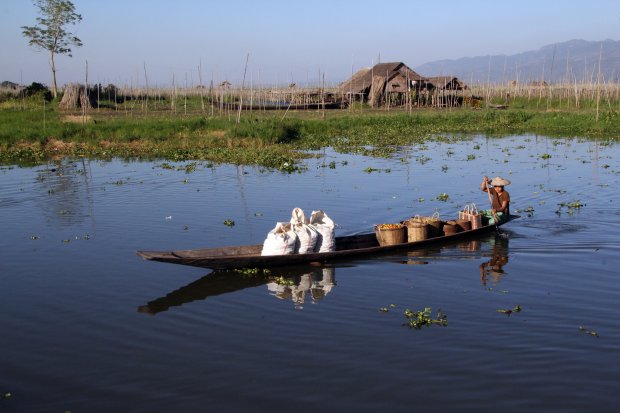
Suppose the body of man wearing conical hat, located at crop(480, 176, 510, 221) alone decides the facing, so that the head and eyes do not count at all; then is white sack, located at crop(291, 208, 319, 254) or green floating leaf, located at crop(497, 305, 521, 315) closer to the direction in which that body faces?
the white sack

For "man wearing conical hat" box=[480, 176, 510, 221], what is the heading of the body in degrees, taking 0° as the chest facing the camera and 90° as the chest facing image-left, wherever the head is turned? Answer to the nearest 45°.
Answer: approximately 45°

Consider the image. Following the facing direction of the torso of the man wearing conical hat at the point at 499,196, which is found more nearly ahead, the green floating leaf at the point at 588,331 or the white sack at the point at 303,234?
the white sack

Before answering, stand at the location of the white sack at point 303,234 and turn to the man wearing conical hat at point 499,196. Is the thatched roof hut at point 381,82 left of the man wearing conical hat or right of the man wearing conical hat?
left

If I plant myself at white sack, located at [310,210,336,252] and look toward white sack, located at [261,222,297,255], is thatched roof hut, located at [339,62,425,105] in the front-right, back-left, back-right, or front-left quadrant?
back-right

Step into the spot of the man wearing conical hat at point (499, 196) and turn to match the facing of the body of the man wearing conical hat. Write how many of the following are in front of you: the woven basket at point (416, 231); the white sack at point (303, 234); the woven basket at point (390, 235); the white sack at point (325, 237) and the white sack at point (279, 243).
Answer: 5

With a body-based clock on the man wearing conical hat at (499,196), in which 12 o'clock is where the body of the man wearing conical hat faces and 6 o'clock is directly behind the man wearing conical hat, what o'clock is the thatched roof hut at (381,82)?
The thatched roof hut is roughly at 4 o'clock from the man wearing conical hat.

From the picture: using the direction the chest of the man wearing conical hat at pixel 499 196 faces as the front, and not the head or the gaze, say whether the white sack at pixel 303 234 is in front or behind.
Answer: in front

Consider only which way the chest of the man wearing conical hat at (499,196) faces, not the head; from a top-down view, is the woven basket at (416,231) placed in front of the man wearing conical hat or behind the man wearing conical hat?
in front

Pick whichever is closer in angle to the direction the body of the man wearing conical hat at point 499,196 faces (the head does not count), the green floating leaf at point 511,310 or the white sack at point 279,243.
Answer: the white sack

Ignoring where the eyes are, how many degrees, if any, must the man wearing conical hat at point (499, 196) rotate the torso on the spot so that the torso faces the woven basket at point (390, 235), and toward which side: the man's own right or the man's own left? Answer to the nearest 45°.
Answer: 0° — they already face it

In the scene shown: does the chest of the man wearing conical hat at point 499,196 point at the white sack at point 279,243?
yes

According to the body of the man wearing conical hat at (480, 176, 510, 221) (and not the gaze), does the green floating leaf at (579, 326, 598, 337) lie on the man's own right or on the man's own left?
on the man's own left

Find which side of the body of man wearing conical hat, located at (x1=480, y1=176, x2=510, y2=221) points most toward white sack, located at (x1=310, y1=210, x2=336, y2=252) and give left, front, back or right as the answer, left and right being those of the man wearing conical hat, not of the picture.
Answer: front

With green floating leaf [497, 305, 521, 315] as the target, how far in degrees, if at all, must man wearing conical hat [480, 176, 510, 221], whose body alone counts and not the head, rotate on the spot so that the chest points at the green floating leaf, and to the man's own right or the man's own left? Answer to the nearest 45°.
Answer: approximately 45° to the man's own left

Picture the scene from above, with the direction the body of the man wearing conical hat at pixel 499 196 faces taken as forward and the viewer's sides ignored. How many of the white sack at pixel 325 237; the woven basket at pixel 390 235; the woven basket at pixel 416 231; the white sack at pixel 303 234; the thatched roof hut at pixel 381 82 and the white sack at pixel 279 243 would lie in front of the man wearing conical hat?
5
